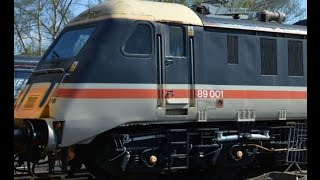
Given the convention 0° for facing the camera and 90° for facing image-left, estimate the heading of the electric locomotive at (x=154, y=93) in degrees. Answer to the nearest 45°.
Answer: approximately 45°
